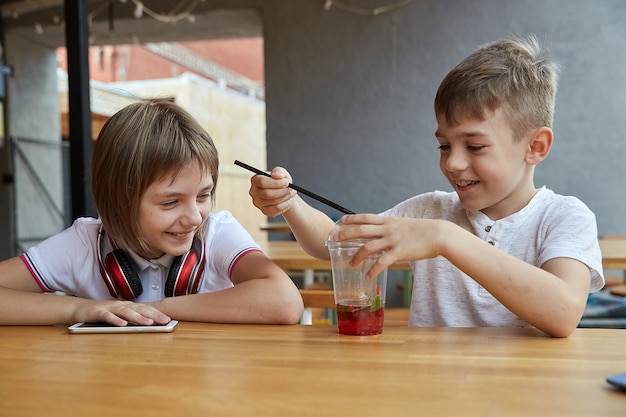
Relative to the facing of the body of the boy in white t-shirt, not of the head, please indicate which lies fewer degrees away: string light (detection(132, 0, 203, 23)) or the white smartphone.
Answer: the white smartphone

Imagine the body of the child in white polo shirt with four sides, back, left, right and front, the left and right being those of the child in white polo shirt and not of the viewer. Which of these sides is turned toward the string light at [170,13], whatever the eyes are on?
back

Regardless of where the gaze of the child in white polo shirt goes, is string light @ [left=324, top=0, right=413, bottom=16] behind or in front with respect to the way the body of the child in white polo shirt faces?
behind

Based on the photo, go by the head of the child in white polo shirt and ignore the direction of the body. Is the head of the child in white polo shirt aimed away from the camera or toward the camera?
toward the camera

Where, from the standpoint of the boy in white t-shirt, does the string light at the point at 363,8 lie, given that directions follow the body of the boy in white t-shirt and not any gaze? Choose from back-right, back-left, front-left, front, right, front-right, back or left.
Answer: back-right

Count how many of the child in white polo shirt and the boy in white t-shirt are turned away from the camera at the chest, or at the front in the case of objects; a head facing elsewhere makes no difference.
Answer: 0

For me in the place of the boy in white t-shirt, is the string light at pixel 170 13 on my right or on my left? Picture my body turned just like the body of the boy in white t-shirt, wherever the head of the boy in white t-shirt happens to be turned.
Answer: on my right

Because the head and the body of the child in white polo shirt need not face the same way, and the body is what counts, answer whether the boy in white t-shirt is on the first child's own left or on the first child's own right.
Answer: on the first child's own left

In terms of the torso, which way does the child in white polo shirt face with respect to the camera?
toward the camera
